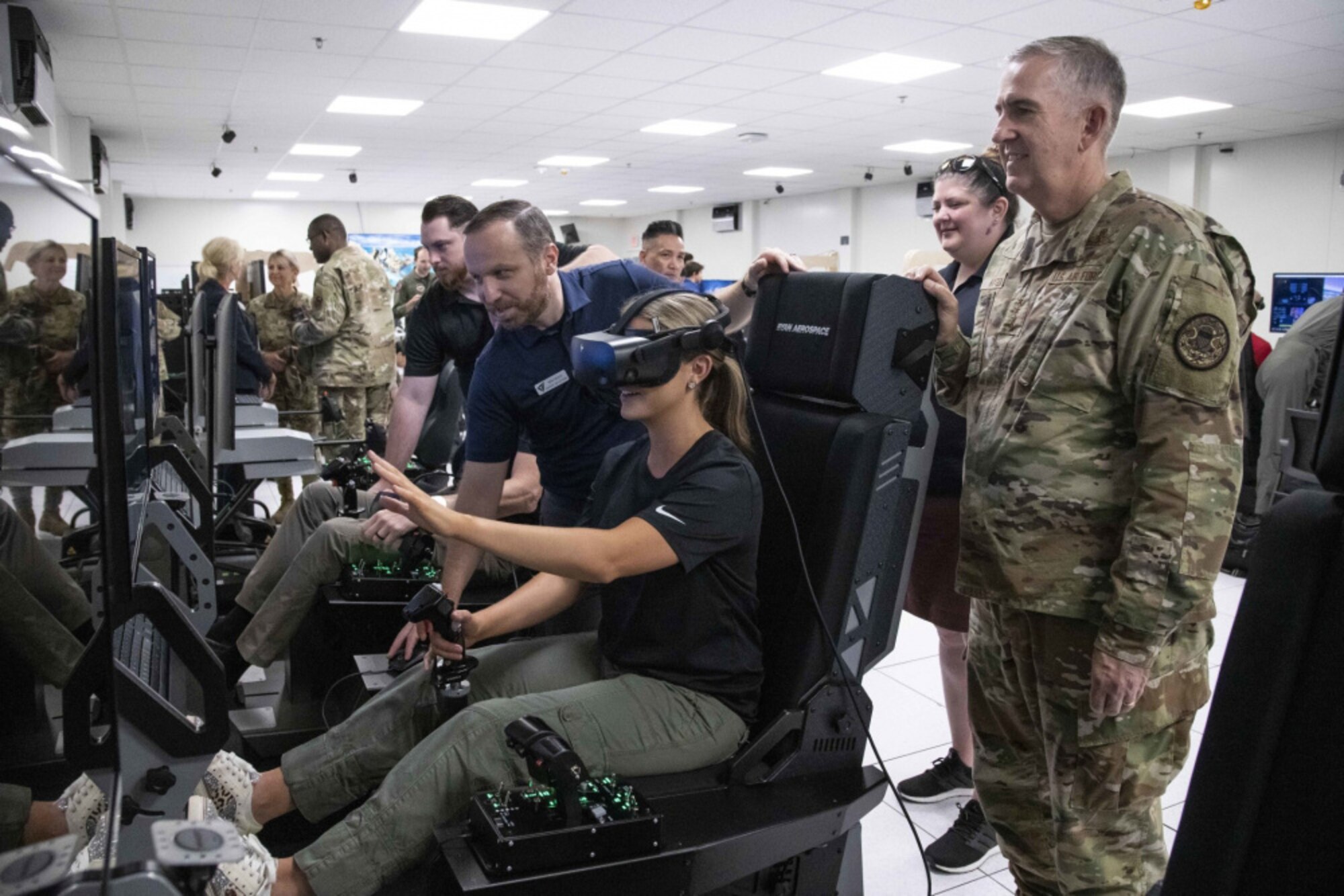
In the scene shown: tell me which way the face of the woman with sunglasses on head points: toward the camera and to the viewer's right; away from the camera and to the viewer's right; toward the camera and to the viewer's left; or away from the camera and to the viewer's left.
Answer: toward the camera and to the viewer's left

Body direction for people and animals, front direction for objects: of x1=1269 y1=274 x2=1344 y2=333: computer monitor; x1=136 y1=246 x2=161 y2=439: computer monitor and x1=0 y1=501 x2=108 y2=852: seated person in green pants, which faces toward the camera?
x1=1269 y1=274 x2=1344 y2=333: computer monitor

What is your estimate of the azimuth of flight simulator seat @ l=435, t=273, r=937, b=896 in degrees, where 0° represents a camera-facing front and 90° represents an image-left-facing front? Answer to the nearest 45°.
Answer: approximately 45°

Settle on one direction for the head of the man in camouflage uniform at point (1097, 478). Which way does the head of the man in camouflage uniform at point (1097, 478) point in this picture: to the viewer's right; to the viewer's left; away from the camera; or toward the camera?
to the viewer's left

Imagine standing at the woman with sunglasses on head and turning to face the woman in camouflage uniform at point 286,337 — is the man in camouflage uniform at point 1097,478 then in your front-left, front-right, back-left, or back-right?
back-left

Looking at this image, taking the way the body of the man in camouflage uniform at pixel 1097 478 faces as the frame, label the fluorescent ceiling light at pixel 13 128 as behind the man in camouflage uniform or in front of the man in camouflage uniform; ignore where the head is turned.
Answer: in front

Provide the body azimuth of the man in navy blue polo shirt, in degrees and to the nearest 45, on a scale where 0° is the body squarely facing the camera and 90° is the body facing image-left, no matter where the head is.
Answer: approximately 45°

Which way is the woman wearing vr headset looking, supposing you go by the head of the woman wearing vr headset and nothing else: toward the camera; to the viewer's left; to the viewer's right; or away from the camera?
to the viewer's left
